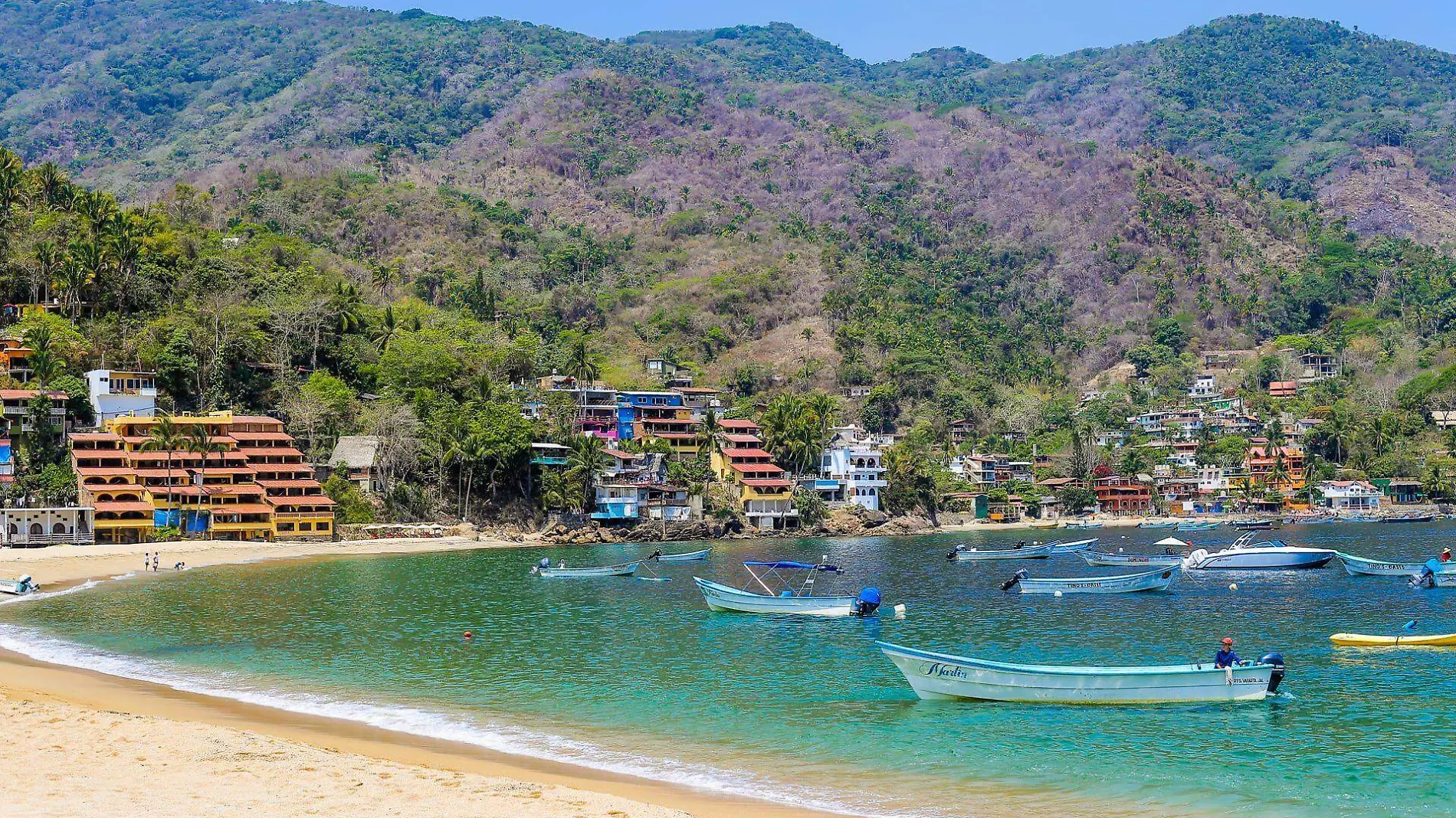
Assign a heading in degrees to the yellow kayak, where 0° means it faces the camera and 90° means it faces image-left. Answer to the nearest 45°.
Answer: approximately 90°

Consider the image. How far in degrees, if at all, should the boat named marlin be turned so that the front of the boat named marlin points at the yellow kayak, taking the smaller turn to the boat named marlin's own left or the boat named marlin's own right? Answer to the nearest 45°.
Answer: approximately 135° to the boat named marlin's own right

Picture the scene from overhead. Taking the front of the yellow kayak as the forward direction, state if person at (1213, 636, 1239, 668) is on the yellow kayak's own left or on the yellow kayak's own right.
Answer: on the yellow kayak's own left

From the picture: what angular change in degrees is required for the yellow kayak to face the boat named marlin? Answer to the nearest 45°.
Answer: approximately 45° to its left

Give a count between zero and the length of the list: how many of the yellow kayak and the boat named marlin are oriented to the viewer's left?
2

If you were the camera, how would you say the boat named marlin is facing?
facing to the left of the viewer
